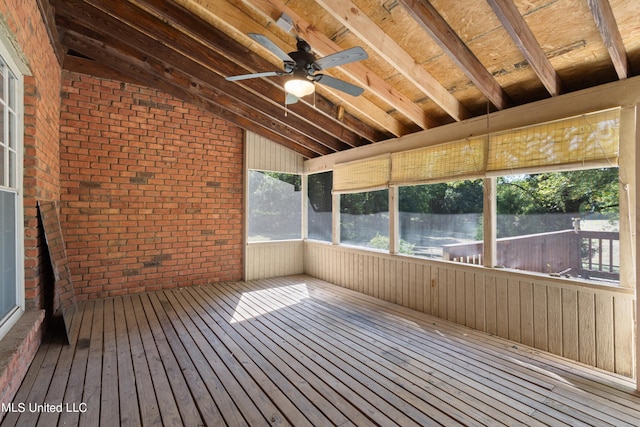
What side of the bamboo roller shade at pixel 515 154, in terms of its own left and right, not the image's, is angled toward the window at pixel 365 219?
right

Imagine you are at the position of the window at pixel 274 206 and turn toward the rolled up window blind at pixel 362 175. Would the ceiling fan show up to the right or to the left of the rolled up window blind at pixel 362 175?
right

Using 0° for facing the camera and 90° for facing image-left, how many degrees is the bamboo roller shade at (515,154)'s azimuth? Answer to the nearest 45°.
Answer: approximately 45°

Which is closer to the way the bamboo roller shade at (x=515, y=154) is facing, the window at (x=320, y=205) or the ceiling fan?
the ceiling fan

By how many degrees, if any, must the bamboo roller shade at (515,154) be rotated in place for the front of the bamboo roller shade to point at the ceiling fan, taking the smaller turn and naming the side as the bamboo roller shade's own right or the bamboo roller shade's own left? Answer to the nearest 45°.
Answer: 0° — it already faces it
